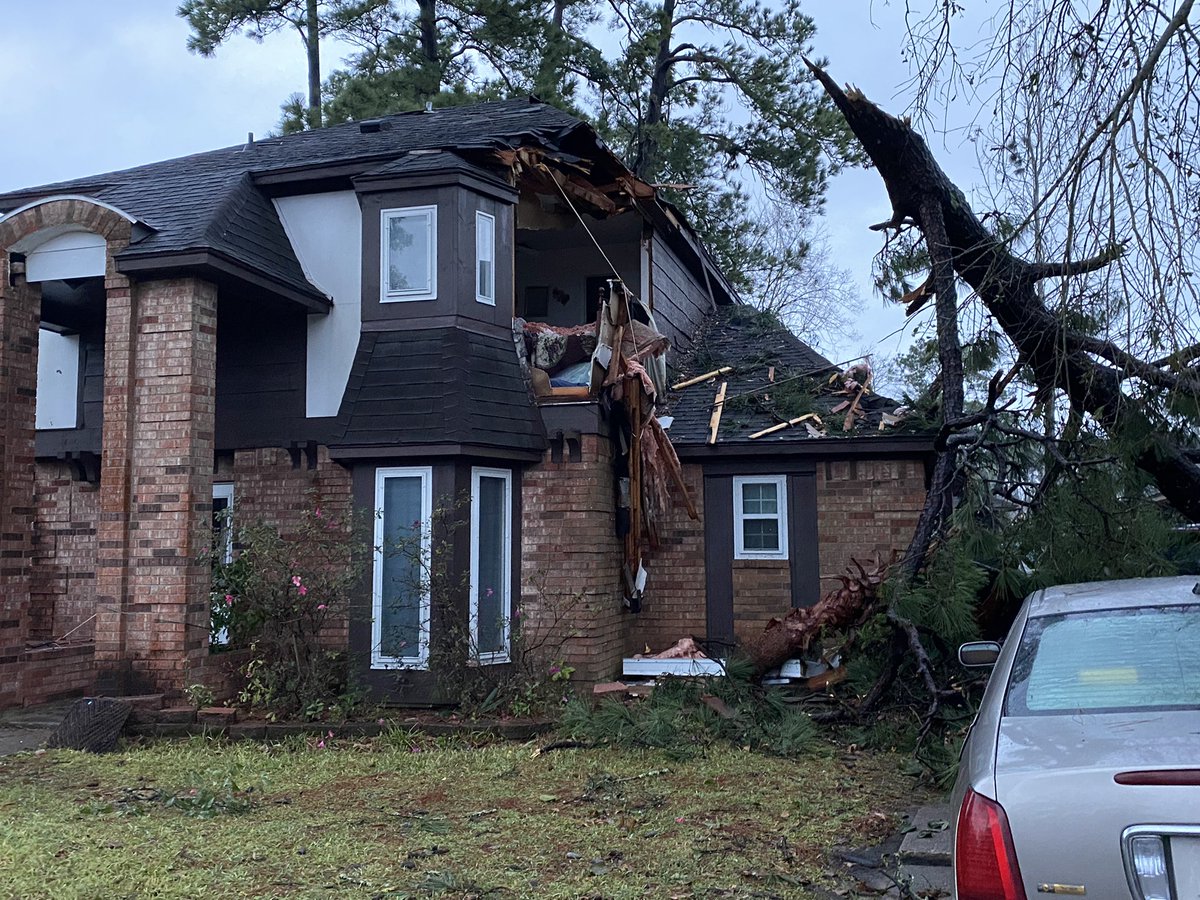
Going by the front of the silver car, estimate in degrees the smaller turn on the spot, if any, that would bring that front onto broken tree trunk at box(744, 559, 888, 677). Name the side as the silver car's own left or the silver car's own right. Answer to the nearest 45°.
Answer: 0° — it already faces it

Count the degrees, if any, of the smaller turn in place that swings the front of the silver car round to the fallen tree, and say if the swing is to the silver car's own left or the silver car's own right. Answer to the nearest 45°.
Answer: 0° — it already faces it

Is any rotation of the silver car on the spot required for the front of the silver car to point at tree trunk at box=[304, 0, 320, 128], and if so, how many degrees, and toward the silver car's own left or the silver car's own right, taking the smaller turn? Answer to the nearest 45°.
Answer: approximately 45° to the silver car's own left

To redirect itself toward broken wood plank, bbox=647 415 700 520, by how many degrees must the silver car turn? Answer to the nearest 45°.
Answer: approximately 45° to its left

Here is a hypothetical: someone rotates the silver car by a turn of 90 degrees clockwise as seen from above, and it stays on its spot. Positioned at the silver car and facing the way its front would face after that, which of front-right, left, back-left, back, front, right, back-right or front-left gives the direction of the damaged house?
back-left

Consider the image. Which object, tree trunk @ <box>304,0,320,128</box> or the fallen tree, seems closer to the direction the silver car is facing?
the fallen tree

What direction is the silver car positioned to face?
away from the camera

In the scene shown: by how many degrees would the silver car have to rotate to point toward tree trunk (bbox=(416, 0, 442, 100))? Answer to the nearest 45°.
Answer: approximately 45° to its left
